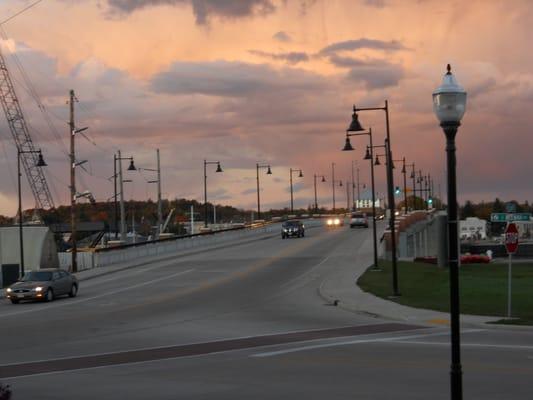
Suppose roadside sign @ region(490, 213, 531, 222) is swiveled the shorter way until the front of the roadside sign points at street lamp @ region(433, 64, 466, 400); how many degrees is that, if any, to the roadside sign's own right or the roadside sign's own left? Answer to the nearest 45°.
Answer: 0° — it already faces it

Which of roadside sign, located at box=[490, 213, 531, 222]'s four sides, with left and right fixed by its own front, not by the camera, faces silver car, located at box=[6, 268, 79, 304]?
right

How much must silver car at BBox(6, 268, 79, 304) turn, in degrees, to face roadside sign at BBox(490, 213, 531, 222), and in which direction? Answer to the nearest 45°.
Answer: approximately 90° to its left

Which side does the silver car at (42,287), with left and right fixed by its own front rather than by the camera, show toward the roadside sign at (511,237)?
left
